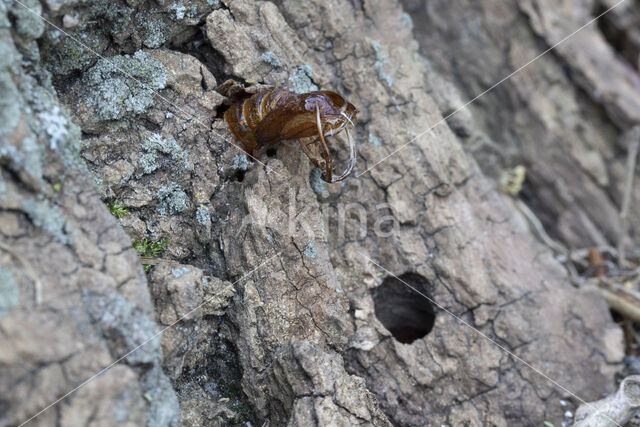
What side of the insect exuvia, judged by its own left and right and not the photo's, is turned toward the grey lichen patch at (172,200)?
back

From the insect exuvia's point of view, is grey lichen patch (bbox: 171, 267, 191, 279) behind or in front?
behind

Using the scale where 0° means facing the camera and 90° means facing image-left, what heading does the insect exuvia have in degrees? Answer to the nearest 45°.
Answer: approximately 270°

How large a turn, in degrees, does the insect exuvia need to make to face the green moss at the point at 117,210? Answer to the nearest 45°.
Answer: approximately 180°

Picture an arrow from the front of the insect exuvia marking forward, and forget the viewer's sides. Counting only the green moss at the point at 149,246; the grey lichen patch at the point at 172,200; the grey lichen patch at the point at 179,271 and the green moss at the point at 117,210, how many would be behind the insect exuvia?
4
